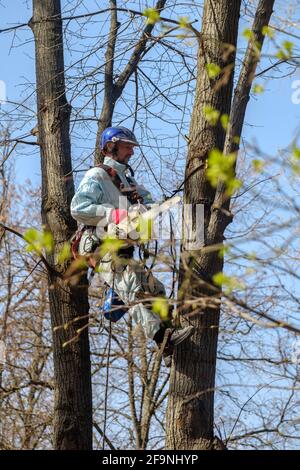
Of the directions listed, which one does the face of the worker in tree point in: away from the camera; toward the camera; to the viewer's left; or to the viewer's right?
to the viewer's right

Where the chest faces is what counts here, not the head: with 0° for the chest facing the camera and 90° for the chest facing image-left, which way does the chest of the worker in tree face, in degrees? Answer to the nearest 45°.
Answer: approximately 270°
